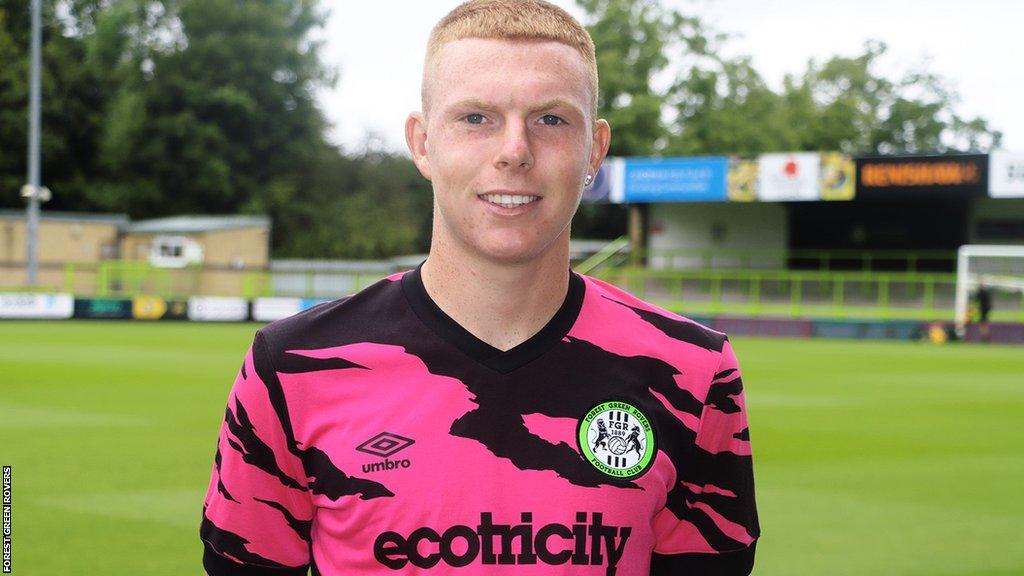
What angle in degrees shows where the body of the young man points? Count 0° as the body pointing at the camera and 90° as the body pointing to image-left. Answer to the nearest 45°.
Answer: approximately 0°

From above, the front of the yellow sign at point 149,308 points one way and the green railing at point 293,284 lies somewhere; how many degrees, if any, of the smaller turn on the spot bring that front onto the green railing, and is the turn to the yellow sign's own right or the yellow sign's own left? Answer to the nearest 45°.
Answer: approximately 135° to the yellow sign's own left

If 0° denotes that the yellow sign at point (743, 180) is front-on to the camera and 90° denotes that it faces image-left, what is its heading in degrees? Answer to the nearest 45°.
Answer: approximately 0°

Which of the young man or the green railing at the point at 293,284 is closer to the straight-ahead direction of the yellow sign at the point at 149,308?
the young man

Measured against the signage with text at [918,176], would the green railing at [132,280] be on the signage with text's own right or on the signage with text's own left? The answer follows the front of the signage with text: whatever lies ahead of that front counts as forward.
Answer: on the signage with text's own right
